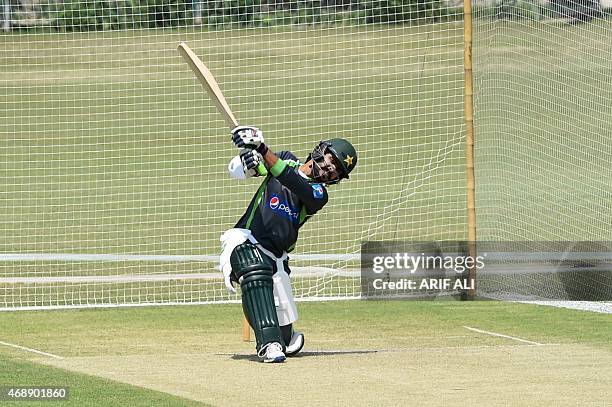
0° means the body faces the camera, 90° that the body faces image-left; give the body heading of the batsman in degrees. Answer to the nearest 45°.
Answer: approximately 0°
